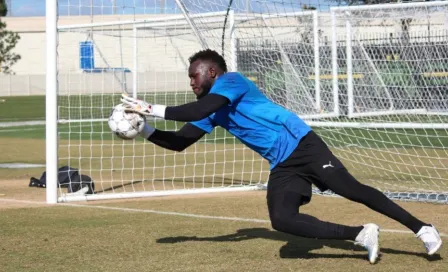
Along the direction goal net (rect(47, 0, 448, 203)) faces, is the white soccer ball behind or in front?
in front

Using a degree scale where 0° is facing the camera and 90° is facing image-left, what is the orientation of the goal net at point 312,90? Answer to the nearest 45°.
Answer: approximately 45°

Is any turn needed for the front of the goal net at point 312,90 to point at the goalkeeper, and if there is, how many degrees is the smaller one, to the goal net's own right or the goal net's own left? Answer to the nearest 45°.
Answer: approximately 45° to the goal net's own left
